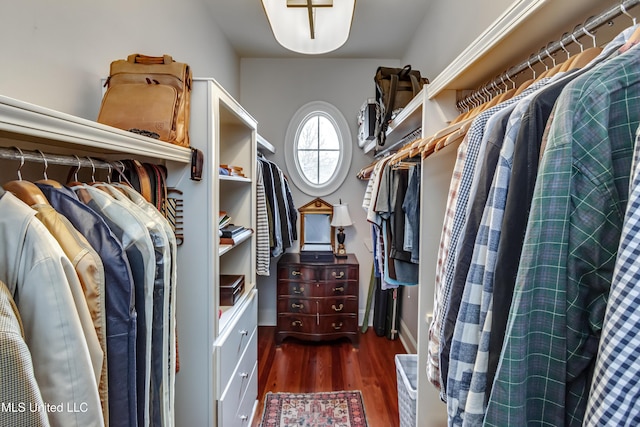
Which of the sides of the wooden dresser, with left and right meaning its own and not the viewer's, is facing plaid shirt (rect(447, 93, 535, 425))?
front

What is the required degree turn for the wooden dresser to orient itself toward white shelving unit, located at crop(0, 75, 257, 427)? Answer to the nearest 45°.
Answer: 0° — it already faces it

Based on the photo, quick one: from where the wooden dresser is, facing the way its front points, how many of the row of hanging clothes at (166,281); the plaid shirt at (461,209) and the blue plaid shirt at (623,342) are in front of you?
3

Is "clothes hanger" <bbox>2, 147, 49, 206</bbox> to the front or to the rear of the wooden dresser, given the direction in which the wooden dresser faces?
to the front

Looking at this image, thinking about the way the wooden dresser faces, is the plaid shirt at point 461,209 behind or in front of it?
in front

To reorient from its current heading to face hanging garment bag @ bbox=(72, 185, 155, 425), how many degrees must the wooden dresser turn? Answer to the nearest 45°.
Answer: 0° — it already faces it

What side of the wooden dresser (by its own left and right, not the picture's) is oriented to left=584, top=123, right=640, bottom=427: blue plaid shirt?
front

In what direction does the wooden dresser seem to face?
toward the camera

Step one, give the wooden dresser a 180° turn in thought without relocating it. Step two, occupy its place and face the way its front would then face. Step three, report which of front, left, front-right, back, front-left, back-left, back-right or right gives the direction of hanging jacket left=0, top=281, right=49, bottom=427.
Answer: back

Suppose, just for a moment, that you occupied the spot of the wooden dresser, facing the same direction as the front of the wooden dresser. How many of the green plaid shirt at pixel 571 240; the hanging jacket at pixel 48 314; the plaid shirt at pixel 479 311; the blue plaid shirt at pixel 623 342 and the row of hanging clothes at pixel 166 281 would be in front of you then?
5

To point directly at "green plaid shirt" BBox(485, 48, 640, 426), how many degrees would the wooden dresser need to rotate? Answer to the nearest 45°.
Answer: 0° — it already faces it
